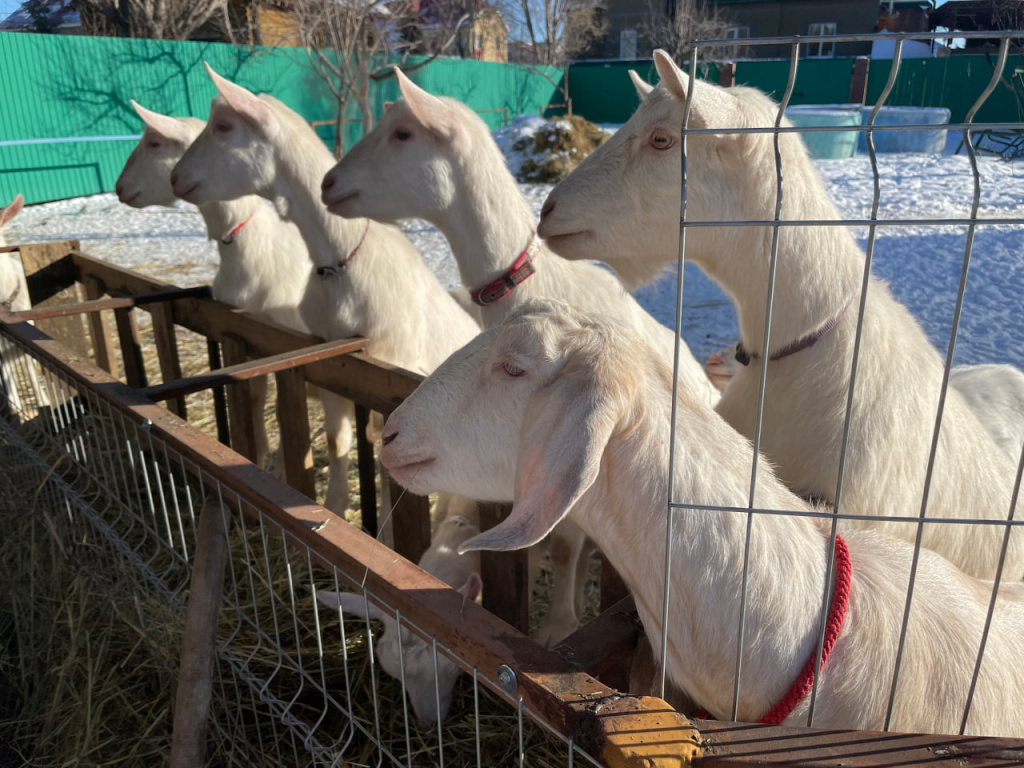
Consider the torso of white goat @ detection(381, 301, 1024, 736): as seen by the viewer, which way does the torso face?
to the viewer's left

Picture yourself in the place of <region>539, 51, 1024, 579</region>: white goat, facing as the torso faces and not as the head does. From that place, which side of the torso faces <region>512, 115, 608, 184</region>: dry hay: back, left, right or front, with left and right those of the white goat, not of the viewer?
right

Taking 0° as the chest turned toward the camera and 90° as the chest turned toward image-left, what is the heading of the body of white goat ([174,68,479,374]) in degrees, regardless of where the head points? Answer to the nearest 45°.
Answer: approximately 90°

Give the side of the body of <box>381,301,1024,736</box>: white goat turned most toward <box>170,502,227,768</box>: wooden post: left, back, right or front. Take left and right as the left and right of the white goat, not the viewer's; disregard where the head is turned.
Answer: front

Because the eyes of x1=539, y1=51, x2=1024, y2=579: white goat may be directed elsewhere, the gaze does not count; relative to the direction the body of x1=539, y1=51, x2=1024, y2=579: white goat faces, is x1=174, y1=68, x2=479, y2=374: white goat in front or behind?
in front

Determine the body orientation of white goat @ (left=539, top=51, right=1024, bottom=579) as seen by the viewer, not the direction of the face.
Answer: to the viewer's left

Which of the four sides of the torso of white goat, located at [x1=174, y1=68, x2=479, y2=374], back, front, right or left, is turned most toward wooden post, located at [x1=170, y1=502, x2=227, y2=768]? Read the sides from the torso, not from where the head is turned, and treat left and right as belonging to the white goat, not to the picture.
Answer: left

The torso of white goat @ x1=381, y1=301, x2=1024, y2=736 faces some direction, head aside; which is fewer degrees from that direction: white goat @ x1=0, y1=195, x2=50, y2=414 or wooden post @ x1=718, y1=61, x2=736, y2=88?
the white goat

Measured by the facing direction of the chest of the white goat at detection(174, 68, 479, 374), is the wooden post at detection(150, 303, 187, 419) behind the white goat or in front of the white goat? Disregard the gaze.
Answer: in front

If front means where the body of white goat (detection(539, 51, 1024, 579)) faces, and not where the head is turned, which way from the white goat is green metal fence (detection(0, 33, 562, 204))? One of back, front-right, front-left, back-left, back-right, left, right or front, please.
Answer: front-right

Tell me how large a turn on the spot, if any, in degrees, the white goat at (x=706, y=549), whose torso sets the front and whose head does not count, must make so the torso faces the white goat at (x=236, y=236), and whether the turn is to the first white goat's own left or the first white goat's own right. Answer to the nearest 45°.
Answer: approximately 45° to the first white goat's own right

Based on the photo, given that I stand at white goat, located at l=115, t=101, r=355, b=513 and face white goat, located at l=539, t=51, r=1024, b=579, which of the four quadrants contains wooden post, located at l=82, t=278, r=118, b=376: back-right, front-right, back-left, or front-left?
back-right

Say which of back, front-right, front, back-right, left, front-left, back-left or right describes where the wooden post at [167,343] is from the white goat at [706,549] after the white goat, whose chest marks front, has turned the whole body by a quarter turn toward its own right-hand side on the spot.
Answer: front-left
